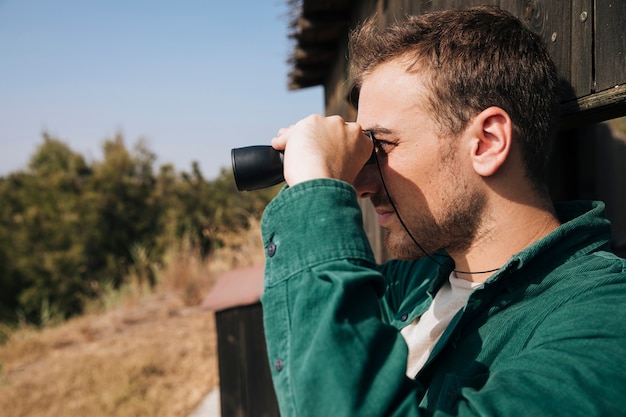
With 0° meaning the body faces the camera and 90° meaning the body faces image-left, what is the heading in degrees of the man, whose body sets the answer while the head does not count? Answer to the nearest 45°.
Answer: approximately 90°
